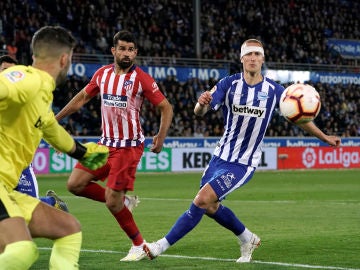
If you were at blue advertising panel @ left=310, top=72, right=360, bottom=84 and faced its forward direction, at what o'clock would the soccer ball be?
The soccer ball is roughly at 12 o'clock from the blue advertising panel.

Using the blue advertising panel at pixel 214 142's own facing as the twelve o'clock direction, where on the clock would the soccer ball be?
The soccer ball is roughly at 12 o'clock from the blue advertising panel.

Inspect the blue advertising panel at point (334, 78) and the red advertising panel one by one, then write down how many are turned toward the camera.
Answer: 2

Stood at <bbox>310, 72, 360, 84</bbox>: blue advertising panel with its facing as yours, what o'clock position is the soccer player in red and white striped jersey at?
The soccer player in red and white striped jersey is roughly at 12 o'clock from the blue advertising panel.

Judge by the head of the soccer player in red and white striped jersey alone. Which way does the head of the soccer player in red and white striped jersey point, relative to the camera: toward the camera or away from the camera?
toward the camera

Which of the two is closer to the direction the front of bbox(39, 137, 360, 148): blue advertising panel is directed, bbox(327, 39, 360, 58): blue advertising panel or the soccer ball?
the soccer ball

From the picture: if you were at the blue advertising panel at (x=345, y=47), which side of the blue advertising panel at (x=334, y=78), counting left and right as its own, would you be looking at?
back

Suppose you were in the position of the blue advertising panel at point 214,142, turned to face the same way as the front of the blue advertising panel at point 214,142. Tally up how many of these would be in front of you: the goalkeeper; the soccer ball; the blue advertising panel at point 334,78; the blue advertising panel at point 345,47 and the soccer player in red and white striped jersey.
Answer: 3

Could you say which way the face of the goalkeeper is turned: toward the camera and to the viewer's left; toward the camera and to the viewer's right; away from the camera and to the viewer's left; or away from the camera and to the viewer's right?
away from the camera and to the viewer's right

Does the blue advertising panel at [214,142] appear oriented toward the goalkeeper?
yes

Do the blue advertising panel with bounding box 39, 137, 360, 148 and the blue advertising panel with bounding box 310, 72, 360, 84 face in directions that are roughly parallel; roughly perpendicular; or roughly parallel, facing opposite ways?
roughly parallel

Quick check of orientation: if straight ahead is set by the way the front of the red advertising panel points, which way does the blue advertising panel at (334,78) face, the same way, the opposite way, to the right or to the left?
the same way

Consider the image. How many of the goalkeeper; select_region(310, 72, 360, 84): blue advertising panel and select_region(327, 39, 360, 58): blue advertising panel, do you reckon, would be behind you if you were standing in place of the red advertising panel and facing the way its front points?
2

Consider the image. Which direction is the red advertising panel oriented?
toward the camera

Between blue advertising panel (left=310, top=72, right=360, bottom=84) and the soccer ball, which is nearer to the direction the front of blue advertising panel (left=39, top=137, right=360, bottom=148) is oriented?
the soccer ball

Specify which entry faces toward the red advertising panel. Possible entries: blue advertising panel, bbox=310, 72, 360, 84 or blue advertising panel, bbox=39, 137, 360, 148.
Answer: blue advertising panel, bbox=310, 72, 360, 84

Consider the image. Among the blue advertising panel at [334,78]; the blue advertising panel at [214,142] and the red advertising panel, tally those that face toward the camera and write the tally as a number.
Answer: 3

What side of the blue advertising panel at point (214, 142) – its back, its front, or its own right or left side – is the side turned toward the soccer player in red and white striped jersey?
front
